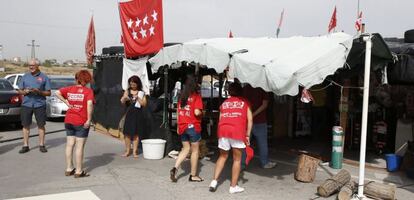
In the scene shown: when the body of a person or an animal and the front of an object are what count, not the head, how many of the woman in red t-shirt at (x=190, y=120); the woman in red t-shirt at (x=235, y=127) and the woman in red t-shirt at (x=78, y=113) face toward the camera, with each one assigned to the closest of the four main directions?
0

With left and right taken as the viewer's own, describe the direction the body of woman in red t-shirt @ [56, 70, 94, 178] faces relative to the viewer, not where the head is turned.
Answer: facing away from the viewer and to the right of the viewer

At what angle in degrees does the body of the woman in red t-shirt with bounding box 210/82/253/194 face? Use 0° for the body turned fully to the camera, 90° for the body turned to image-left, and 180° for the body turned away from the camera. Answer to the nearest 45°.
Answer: approximately 225°

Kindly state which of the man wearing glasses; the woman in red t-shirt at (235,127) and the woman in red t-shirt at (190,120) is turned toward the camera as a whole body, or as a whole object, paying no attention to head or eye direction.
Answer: the man wearing glasses

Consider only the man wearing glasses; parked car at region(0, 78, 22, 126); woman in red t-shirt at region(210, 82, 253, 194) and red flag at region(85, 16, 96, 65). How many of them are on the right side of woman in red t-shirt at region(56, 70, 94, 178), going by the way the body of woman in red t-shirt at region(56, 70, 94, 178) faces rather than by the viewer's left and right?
1

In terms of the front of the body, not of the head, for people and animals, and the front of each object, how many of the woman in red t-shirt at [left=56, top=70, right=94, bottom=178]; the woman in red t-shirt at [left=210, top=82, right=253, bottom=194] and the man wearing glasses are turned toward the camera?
1

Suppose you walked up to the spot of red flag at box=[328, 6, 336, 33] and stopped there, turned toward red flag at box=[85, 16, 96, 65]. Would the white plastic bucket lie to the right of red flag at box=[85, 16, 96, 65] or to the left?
left

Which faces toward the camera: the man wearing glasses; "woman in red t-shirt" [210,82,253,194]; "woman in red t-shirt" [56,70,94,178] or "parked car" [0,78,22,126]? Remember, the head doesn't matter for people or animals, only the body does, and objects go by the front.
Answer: the man wearing glasses

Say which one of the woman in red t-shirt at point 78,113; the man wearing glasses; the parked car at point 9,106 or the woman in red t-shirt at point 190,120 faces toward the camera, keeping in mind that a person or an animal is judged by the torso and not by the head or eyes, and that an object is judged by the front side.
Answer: the man wearing glasses

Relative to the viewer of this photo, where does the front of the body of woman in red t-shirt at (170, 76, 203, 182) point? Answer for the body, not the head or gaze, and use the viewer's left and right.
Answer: facing away from the viewer and to the right of the viewer

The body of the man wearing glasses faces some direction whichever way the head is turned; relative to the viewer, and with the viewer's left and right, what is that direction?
facing the viewer

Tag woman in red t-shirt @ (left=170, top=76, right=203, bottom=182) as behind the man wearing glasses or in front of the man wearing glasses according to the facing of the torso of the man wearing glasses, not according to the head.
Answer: in front

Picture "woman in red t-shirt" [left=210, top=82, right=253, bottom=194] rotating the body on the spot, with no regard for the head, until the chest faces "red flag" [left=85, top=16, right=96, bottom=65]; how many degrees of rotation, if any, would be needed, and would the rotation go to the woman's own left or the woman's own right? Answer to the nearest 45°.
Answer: approximately 90° to the woman's own left
